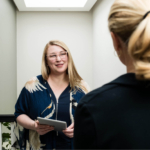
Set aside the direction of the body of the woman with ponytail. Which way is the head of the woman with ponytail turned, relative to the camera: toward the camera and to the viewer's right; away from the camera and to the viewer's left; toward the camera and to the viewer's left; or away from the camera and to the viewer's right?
away from the camera and to the viewer's left

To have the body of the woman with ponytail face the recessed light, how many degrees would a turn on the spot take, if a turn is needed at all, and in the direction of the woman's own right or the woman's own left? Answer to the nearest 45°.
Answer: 0° — they already face it

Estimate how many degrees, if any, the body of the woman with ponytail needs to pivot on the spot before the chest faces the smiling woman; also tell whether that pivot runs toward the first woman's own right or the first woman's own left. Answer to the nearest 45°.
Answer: approximately 45° to the first woman's own left

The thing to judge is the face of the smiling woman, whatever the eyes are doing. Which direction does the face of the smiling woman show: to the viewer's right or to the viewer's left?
to the viewer's right

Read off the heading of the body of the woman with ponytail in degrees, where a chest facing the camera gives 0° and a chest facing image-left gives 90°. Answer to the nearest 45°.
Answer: approximately 180°
